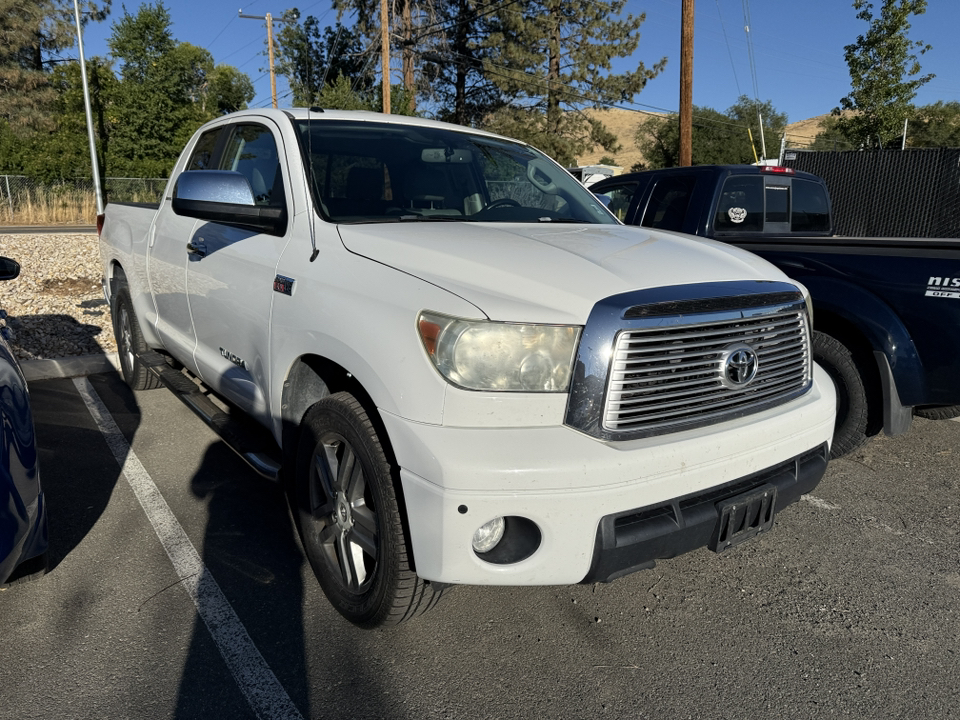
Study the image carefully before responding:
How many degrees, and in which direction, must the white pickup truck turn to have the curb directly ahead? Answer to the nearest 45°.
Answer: approximately 180°

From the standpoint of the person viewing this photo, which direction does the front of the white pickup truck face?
facing the viewer and to the right of the viewer

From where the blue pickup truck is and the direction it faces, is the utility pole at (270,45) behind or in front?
in front

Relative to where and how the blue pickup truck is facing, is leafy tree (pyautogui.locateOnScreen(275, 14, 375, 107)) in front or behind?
in front

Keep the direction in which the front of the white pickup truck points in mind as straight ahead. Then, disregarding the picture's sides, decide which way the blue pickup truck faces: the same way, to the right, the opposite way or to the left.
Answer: the opposite way

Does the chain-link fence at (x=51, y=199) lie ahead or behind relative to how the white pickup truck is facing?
behind

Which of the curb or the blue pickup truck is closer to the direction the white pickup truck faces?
the blue pickup truck

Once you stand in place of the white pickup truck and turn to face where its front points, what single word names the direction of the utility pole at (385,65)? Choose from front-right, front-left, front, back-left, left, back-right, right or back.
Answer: back-left

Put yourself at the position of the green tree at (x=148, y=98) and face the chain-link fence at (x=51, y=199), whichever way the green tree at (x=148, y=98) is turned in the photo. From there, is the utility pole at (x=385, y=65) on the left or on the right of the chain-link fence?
left

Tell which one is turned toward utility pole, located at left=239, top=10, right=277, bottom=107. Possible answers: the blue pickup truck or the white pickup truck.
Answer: the blue pickup truck

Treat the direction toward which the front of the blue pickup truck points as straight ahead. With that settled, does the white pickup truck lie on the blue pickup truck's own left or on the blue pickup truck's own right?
on the blue pickup truck's own left

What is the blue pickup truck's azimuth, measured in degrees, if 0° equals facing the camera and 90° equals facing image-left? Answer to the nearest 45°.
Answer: approximately 135°

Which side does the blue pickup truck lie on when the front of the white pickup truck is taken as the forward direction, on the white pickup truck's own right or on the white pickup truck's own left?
on the white pickup truck's own left

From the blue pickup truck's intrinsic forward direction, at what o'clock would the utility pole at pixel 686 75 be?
The utility pole is roughly at 1 o'clock from the blue pickup truck.
